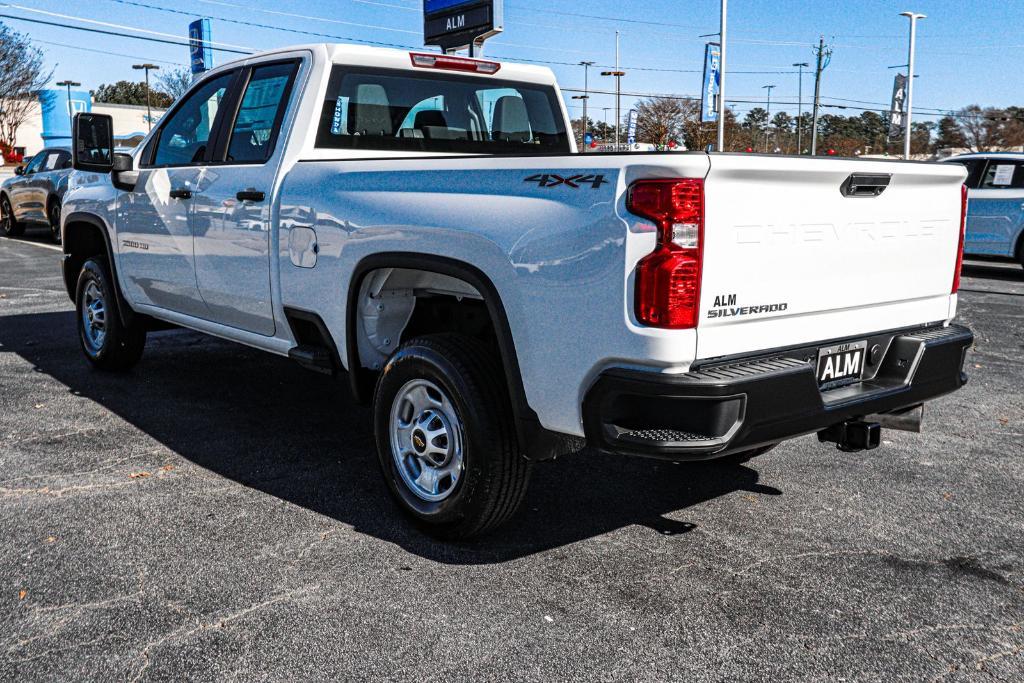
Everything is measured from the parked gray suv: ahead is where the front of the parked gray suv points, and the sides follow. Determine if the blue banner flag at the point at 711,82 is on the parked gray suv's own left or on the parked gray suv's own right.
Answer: on the parked gray suv's own right

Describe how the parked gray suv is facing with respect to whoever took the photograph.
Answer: facing away from the viewer and to the left of the viewer

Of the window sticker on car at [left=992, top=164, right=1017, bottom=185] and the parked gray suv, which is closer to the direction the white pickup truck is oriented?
the parked gray suv

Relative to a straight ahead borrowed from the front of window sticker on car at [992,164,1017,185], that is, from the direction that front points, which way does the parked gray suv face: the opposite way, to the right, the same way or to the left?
to the right

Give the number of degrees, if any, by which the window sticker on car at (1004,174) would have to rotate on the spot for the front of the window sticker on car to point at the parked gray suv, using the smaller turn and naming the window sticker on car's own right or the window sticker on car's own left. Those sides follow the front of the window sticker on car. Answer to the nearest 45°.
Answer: approximately 90° to the window sticker on car's own right

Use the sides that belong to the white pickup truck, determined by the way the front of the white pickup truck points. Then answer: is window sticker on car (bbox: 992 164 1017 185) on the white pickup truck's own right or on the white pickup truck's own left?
on the white pickup truck's own right

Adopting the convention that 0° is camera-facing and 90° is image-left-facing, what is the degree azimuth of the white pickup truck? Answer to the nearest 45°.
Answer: approximately 135°

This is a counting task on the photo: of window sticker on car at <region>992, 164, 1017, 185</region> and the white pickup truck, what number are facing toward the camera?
1

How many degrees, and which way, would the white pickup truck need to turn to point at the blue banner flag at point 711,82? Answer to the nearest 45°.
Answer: approximately 45° to its right

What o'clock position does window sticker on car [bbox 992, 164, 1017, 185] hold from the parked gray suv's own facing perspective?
The window sticker on car is roughly at 6 o'clock from the parked gray suv.
